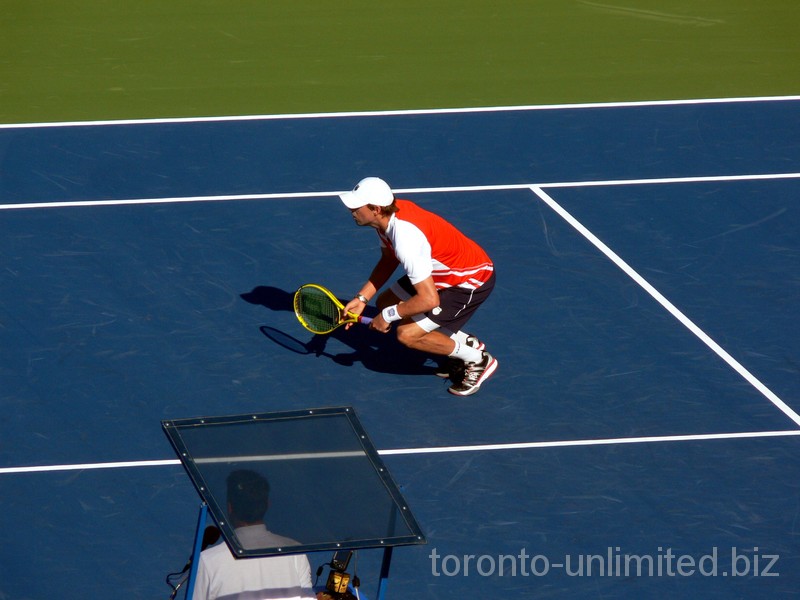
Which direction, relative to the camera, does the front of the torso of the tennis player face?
to the viewer's left

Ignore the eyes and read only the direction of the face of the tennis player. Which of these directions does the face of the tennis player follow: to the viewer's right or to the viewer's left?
to the viewer's left

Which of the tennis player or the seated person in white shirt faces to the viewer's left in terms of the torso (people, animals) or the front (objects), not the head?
the tennis player

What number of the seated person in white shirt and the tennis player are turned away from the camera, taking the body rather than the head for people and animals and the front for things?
1

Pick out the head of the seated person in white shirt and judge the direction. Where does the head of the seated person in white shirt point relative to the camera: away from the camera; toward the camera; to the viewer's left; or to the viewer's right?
away from the camera

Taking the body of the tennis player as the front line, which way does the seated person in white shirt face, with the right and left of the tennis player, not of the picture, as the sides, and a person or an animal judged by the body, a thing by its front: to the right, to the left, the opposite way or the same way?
to the right

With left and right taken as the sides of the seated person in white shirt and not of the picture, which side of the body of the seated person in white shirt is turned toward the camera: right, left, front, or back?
back
